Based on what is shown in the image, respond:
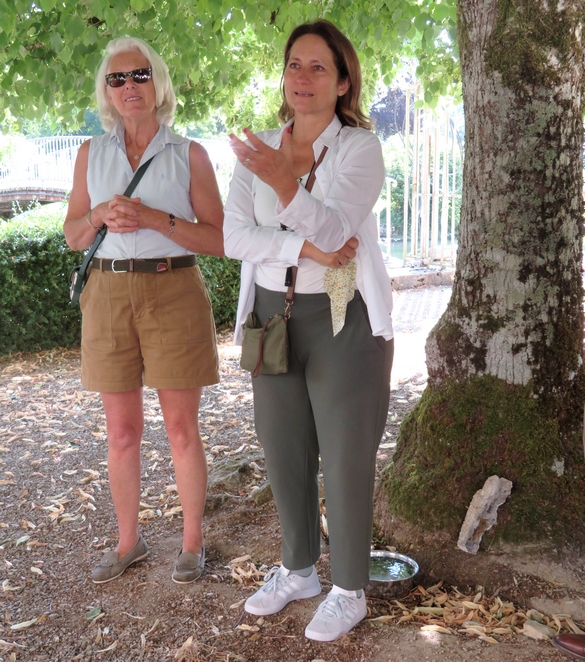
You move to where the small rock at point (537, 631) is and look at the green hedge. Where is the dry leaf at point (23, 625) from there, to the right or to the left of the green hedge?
left

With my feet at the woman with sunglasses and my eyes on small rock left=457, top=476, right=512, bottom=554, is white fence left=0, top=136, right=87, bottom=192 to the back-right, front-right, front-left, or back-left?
back-left

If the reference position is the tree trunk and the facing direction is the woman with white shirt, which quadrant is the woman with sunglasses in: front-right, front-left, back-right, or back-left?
front-right

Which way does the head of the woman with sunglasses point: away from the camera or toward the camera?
toward the camera

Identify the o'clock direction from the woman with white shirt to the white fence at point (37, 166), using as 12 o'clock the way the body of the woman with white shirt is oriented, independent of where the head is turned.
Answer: The white fence is roughly at 4 o'clock from the woman with white shirt.

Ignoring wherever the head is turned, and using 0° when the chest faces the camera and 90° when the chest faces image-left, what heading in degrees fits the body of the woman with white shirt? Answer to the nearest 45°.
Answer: approximately 45°

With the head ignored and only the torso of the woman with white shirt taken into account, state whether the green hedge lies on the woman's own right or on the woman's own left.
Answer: on the woman's own right

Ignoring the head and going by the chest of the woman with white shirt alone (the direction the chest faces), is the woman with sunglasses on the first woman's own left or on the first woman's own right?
on the first woman's own right
